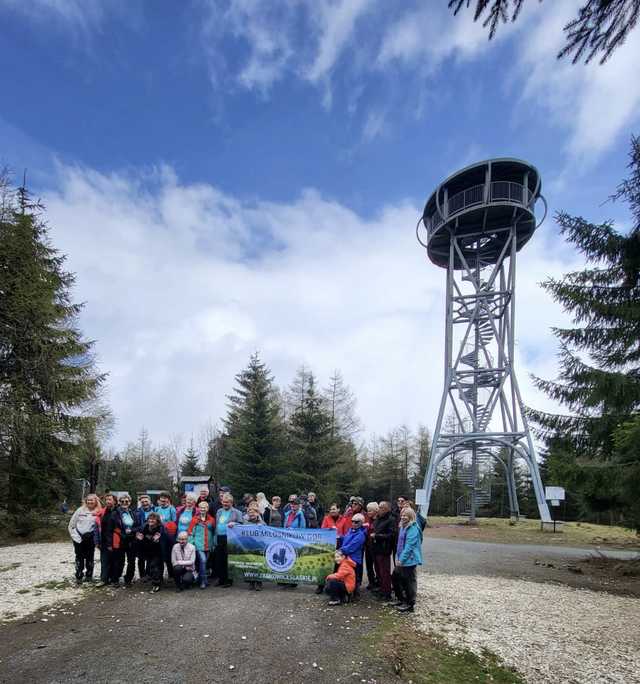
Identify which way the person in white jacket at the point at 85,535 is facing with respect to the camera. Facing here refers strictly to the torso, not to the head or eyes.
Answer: toward the camera

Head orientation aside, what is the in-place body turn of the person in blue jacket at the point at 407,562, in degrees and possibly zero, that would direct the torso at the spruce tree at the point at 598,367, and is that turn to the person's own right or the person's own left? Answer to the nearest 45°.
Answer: approximately 180°

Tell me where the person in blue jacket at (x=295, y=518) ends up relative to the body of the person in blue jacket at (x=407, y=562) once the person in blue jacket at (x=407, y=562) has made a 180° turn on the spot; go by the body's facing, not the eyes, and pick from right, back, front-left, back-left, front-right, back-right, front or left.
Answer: left

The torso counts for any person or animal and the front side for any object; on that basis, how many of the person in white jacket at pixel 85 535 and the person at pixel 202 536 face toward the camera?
2

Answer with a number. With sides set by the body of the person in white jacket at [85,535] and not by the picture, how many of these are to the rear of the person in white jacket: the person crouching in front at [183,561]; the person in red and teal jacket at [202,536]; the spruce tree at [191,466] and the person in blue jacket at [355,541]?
1

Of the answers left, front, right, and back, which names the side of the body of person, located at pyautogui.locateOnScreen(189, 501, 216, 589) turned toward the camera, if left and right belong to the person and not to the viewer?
front

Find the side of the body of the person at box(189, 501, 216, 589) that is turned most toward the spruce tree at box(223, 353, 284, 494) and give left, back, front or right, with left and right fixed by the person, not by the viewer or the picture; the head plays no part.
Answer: back

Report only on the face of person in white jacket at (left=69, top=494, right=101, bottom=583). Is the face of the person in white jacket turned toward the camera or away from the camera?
toward the camera

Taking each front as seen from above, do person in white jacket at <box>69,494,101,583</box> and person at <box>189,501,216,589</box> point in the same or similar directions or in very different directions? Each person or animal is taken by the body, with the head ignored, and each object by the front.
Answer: same or similar directions

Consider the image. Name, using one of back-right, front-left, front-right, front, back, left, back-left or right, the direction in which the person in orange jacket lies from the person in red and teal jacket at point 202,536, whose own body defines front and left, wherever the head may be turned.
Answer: left

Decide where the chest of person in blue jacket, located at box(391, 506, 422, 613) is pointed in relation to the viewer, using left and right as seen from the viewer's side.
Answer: facing the viewer and to the left of the viewer

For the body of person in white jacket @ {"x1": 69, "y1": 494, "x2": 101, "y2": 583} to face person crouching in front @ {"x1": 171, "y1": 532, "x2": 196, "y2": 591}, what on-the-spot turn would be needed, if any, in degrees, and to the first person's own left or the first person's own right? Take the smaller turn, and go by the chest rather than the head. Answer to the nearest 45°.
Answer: approximately 45° to the first person's own left
